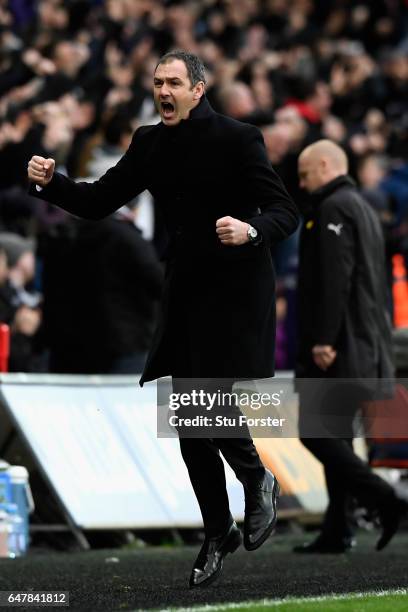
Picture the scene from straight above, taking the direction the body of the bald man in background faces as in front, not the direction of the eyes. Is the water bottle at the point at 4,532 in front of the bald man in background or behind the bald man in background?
in front

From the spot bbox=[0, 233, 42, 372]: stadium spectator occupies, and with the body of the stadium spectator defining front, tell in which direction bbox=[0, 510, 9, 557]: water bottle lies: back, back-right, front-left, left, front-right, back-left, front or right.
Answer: front-right

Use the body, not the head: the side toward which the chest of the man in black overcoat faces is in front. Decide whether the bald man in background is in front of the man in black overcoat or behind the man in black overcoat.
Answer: behind

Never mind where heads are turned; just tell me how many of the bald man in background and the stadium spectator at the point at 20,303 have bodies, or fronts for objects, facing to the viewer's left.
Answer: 1

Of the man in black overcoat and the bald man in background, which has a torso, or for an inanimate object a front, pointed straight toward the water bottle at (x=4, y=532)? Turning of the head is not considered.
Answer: the bald man in background

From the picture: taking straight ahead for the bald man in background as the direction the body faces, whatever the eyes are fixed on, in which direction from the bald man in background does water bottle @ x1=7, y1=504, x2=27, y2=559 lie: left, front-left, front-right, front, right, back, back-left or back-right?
front

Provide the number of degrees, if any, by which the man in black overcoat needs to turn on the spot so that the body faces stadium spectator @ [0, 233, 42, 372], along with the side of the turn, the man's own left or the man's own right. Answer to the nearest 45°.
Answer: approximately 135° to the man's own right

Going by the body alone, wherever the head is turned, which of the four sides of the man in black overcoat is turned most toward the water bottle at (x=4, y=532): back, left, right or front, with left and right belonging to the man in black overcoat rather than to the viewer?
right

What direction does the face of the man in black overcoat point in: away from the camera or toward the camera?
toward the camera

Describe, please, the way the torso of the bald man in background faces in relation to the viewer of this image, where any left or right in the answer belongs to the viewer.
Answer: facing to the left of the viewer

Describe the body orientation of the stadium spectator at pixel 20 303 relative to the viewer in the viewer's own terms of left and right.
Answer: facing the viewer and to the right of the viewer
